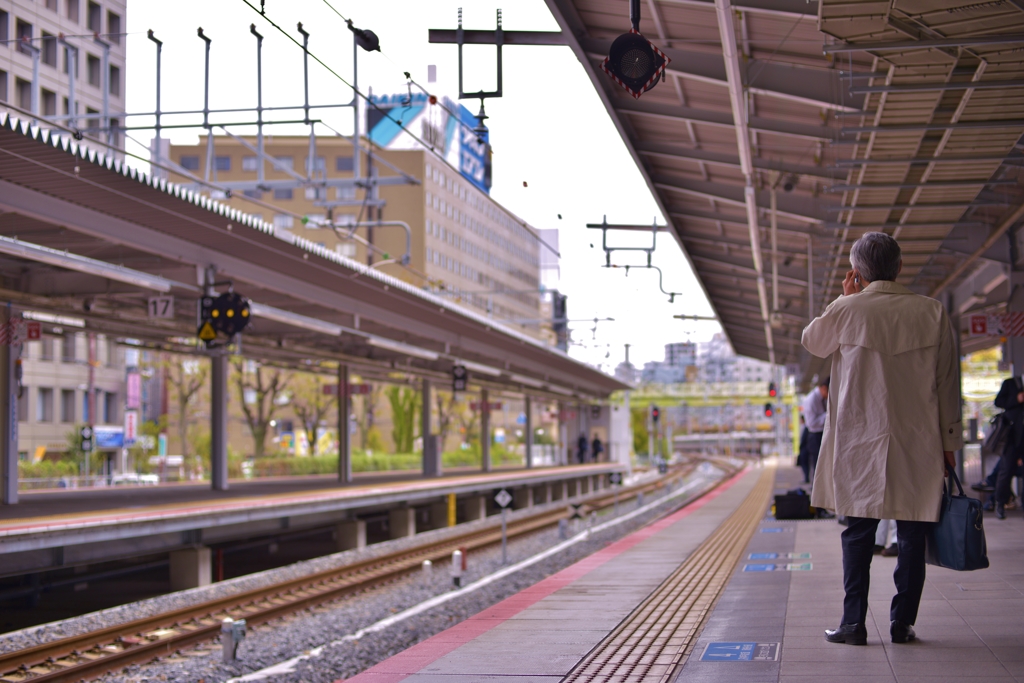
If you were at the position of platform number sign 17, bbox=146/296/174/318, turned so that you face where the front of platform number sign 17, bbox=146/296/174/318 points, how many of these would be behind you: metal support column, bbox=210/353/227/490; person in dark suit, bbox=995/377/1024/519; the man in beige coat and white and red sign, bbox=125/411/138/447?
2

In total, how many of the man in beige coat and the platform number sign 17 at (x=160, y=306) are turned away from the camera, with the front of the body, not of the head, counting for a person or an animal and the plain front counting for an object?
1

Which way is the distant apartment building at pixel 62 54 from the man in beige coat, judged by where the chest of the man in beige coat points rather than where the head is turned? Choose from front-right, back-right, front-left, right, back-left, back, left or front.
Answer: front-left

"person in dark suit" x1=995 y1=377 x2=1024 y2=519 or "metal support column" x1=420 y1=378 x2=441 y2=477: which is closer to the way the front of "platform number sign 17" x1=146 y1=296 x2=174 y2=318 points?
the person in dark suit

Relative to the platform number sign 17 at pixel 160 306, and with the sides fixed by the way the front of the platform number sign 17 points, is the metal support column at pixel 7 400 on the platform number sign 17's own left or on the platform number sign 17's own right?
on the platform number sign 17's own right

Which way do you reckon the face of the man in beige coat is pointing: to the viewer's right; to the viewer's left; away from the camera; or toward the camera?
away from the camera

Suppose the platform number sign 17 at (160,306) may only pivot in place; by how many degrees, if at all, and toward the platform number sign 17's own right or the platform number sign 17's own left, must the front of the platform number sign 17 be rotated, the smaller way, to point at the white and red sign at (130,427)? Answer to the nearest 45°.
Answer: approximately 180°

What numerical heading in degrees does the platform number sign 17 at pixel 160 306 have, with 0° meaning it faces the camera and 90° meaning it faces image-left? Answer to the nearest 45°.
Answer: approximately 0°

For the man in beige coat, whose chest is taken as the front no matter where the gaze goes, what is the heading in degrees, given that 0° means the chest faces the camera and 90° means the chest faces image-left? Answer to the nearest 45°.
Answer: approximately 180°

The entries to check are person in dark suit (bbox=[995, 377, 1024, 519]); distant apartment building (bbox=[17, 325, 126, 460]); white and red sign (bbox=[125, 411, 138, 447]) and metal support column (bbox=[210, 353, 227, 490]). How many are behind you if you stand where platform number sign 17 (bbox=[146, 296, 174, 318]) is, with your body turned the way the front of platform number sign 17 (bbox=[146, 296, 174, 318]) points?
3

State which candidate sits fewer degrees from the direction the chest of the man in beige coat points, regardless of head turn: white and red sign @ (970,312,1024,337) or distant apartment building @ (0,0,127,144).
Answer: the white and red sign

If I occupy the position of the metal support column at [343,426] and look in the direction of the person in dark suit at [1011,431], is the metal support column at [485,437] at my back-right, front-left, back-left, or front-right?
back-left

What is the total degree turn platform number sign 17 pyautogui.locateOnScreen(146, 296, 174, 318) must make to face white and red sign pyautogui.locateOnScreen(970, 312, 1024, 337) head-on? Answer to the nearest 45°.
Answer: approximately 90° to its left

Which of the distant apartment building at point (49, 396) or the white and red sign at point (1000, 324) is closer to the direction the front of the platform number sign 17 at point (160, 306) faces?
the white and red sign

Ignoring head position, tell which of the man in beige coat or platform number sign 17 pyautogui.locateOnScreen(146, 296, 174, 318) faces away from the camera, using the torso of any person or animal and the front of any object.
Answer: the man in beige coat
